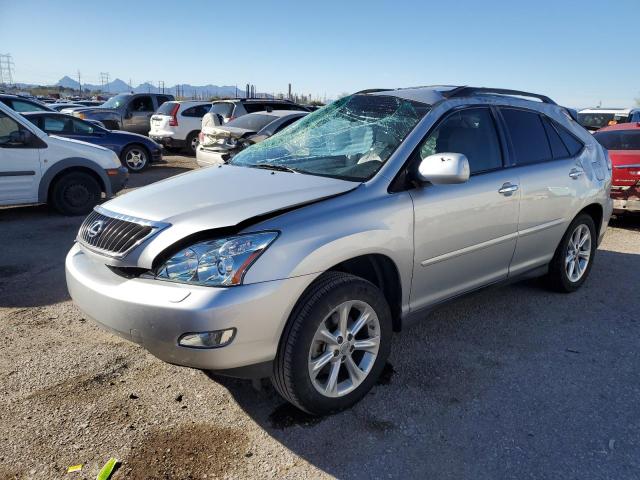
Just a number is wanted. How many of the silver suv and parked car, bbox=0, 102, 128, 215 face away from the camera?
0

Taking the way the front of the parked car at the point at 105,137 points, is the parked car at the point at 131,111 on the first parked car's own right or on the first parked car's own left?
on the first parked car's own left

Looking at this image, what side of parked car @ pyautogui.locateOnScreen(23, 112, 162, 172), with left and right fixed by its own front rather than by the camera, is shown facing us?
right

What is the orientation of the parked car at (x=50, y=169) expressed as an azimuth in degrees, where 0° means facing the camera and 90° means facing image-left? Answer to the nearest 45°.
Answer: approximately 270°

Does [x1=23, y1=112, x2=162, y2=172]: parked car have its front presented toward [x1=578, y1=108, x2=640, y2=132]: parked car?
yes

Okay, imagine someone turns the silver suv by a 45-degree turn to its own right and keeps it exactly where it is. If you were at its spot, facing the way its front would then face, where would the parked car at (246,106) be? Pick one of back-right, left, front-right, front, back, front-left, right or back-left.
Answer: right

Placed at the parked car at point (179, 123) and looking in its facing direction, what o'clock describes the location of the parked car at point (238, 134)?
the parked car at point (238, 134) is roughly at 4 o'clock from the parked car at point (179, 123).

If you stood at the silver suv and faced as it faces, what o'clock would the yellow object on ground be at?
The yellow object on ground is roughly at 12 o'clock from the silver suv.

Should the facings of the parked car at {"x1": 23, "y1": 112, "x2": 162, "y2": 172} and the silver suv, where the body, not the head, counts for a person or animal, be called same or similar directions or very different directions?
very different directions

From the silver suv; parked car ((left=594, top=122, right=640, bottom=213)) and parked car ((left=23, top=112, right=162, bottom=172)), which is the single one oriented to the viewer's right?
parked car ((left=23, top=112, right=162, bottom=172))

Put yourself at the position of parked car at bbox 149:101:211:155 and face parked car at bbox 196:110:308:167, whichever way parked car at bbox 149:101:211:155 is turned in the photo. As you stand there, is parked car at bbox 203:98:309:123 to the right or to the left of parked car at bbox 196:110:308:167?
left

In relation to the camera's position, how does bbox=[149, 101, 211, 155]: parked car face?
facing away from the viewer and to the right of the viewer

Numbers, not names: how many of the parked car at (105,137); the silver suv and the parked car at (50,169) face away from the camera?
0

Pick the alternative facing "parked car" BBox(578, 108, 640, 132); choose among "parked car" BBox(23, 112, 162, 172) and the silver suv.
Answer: "parked car" BBox(23, 112, 162, 172)

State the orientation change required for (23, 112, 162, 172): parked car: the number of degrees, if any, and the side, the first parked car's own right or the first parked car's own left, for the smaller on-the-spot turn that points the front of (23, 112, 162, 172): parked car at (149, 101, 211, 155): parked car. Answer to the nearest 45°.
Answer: approximately 45° to the first parked car's own left
